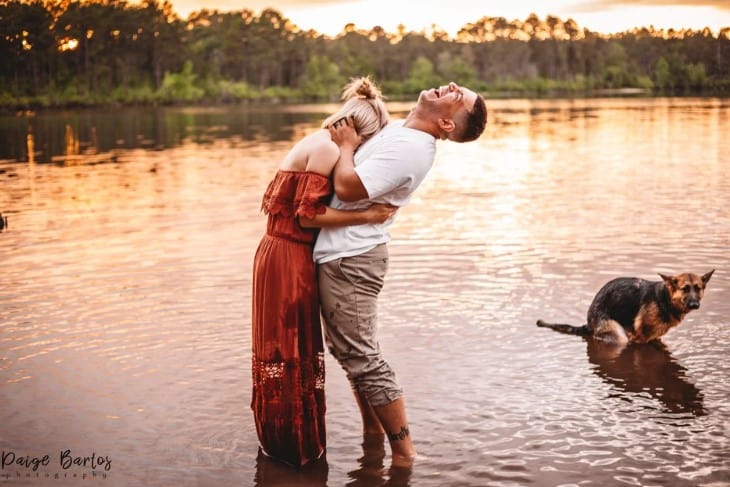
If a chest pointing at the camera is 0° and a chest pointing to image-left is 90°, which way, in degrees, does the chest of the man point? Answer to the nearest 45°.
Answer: approximately 90°

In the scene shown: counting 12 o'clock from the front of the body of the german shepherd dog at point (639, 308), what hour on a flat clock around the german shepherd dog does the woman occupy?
The woman is roughly at 4 o'clock from the german shepherd dog.

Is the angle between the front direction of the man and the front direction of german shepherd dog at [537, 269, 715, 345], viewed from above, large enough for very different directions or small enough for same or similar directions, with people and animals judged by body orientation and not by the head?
very different directions

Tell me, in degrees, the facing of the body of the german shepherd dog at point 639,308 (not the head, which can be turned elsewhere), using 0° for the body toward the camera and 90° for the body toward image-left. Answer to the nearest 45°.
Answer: approximately 270°

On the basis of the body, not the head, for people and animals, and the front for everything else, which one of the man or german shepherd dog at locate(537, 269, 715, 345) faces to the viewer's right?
the german shepherd dog

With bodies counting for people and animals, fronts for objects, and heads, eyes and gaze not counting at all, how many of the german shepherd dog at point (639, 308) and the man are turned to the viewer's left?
1

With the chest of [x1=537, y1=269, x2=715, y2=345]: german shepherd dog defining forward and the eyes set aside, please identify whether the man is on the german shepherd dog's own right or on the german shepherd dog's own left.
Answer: on the german shepherd dog's own right
